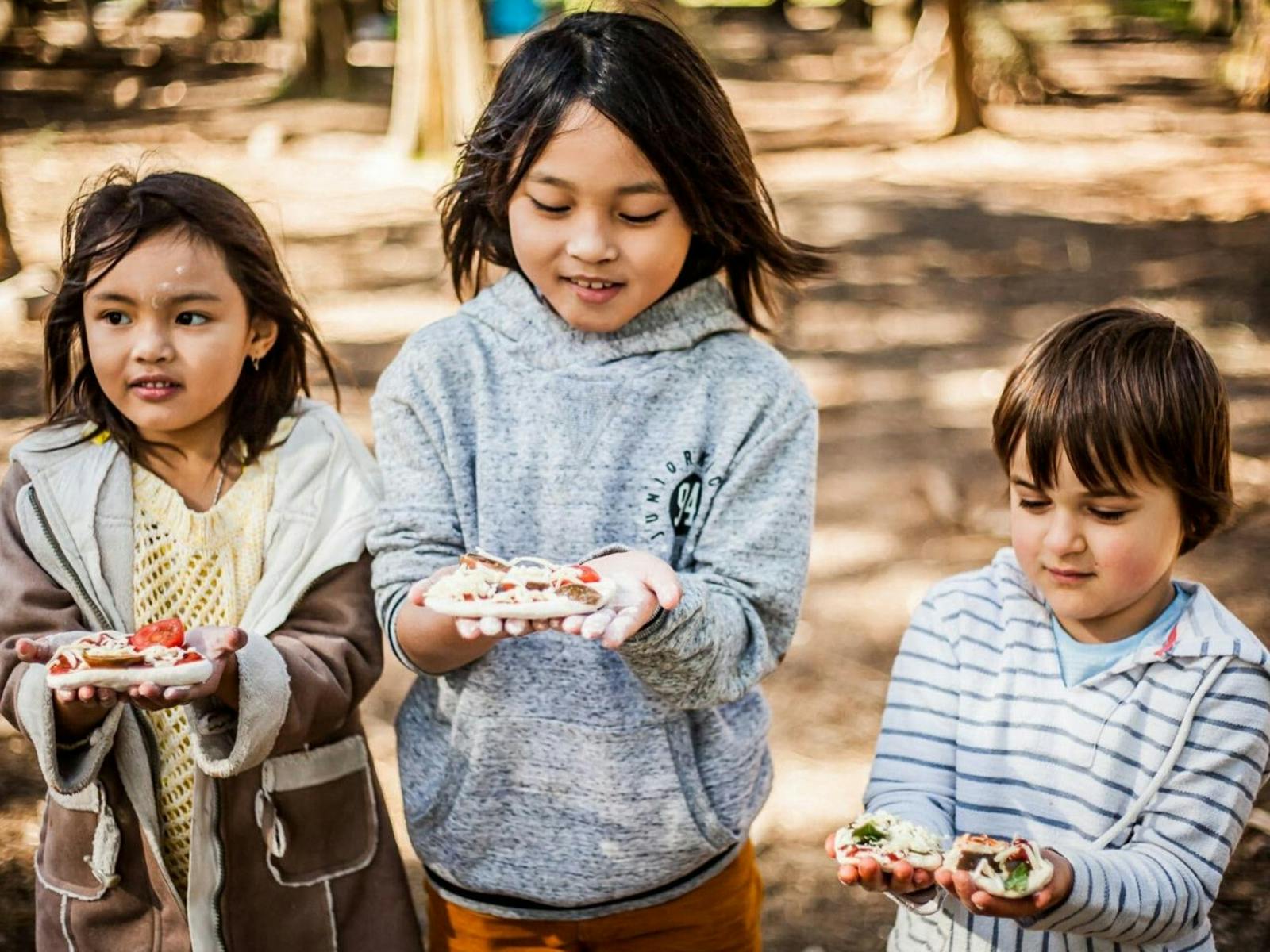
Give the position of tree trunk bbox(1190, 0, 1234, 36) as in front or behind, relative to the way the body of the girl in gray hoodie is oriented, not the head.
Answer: behind

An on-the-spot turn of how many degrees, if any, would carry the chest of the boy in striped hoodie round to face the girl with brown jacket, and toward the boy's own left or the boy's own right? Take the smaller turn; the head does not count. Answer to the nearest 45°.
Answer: approximately 45° to the boy's own right

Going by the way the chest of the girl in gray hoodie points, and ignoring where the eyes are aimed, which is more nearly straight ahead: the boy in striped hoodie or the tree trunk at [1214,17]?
the boy in striped hoodie

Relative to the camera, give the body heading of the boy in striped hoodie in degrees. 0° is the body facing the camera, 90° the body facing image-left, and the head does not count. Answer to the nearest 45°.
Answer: approximately 45°

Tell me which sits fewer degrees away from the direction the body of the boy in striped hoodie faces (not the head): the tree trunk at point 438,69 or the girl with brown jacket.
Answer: the girl with brown jacket

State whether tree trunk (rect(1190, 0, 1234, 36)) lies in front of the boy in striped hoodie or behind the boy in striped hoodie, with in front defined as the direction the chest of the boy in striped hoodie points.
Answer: behind

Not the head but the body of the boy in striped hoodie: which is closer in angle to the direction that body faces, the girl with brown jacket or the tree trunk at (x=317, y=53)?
the girl with brown jacket

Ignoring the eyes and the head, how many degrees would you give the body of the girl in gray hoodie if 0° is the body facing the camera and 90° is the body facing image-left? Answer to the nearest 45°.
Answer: approximately 0°

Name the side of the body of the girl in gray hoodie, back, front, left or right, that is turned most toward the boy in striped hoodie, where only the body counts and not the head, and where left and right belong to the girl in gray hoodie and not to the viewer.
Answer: left

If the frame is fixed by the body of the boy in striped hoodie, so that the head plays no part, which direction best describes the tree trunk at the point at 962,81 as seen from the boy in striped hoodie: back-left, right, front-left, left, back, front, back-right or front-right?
back-right
